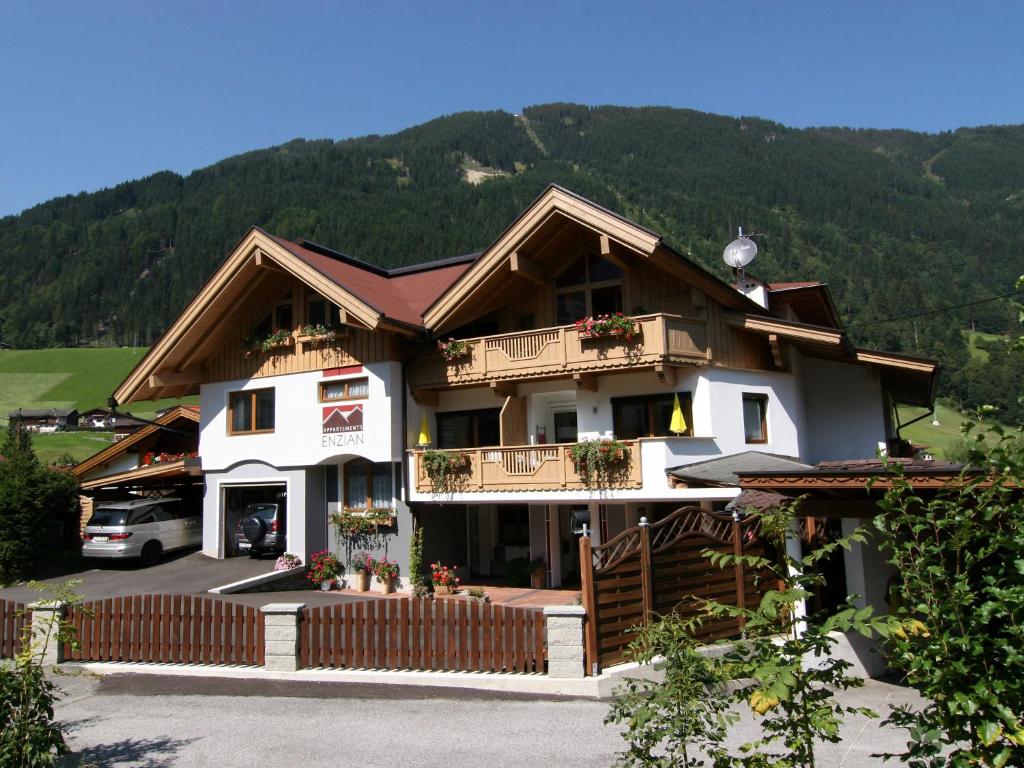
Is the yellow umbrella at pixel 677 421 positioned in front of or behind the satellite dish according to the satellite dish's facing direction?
in front

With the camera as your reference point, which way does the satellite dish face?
facing the viewer

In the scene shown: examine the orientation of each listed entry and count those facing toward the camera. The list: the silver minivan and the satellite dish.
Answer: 1

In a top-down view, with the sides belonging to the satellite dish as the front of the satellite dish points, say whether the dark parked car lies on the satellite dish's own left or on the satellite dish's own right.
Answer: on the satellite dish's own right
